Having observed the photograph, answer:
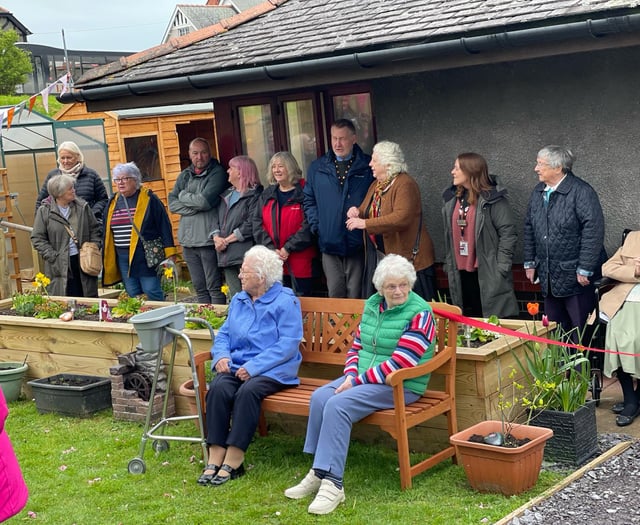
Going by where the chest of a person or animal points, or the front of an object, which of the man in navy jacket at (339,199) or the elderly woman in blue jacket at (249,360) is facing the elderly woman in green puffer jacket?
the man in navy jacket

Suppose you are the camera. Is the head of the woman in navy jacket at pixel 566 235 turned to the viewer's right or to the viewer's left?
to the viewer's left

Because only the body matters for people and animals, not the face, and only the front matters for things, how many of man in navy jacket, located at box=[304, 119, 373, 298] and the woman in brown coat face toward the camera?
1

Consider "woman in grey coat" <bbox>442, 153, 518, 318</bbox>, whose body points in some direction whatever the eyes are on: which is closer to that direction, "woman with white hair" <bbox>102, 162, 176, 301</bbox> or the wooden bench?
the wooden bench

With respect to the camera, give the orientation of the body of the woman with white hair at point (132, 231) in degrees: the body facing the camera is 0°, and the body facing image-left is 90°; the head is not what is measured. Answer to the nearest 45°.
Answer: approximately 45°

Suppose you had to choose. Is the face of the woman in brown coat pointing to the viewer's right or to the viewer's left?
to the viewer's left

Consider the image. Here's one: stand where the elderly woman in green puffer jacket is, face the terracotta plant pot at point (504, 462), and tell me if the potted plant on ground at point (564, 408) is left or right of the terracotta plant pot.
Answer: left

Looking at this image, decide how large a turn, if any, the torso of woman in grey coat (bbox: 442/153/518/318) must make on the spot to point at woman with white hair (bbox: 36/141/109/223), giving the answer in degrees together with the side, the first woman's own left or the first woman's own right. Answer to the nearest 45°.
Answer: approximately 90° to the first woman's own right

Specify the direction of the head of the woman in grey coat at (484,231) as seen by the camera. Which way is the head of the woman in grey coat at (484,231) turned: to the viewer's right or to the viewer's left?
to the viewer's left

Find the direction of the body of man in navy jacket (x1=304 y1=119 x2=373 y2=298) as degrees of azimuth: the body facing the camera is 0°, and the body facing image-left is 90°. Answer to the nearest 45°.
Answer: approximately 0°

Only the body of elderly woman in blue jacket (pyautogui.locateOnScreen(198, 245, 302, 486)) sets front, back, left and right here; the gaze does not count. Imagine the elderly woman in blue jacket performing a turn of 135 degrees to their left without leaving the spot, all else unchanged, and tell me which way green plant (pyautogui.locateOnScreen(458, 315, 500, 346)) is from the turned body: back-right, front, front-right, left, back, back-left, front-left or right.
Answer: front

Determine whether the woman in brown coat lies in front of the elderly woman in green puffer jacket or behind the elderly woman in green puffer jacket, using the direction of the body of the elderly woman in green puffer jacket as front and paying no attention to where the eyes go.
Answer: behind
